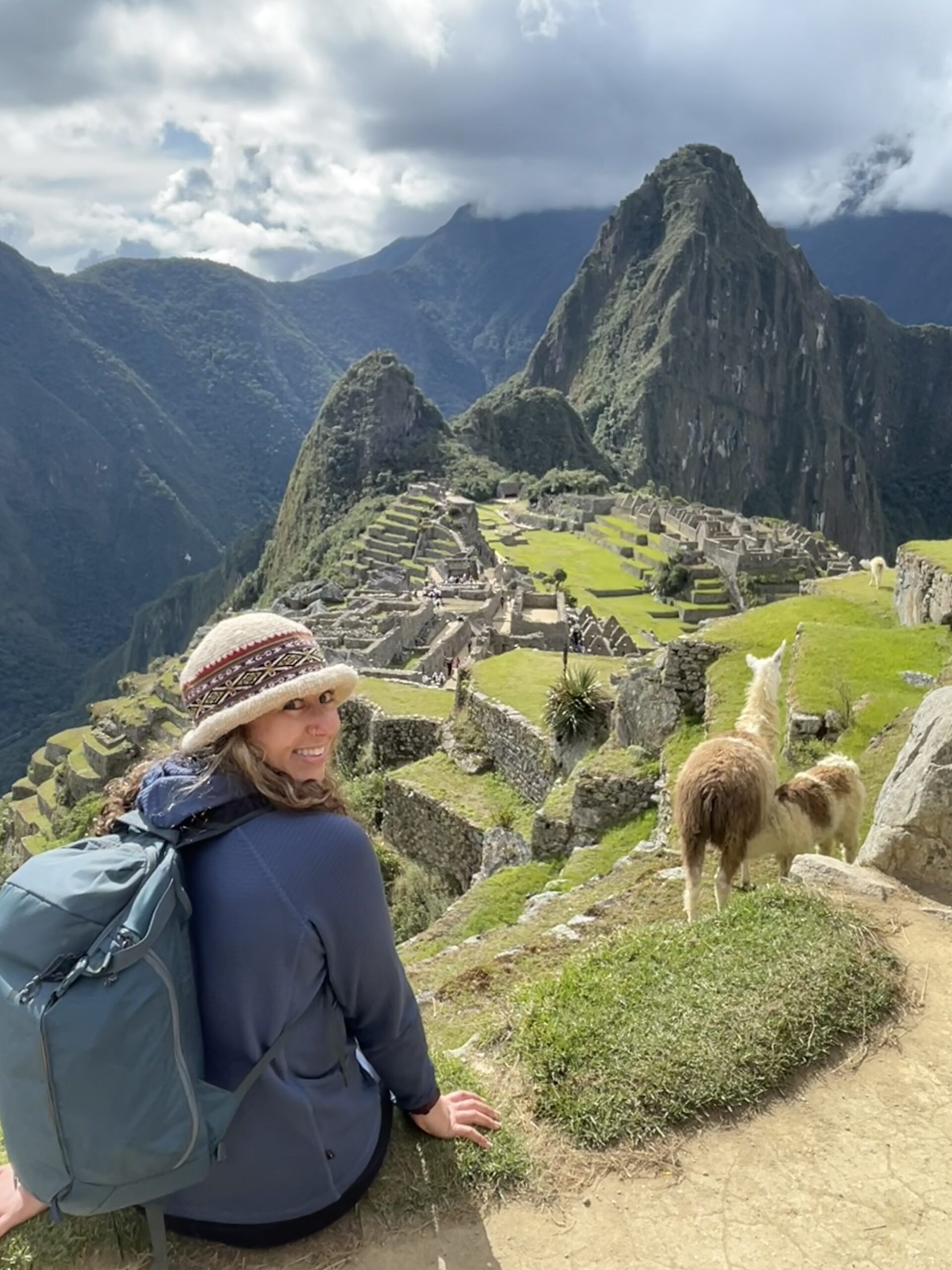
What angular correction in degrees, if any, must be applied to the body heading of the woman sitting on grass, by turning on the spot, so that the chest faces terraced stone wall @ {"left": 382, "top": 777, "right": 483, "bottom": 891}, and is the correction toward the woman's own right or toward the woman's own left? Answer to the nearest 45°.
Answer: approximately 45° to the woman's own left

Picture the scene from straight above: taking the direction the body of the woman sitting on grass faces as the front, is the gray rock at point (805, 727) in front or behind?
in front

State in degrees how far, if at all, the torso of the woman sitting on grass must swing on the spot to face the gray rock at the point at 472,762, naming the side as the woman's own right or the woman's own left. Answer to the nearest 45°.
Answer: approximately 45° to the woman's own left

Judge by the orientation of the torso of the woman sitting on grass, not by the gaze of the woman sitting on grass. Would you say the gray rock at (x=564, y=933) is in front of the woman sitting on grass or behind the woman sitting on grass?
in front

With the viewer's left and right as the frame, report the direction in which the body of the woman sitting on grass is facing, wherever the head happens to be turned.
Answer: facing away from the viewer and to the right of the viewer

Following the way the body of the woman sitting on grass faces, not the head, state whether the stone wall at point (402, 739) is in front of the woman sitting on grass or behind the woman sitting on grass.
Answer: in front

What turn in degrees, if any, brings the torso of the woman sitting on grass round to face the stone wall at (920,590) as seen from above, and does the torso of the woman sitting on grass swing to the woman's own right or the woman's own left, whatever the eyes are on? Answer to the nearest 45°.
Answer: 0° — they already face it

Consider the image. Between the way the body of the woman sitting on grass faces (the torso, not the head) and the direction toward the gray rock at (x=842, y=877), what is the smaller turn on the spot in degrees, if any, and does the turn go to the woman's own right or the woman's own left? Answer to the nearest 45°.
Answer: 0° — they already face it
